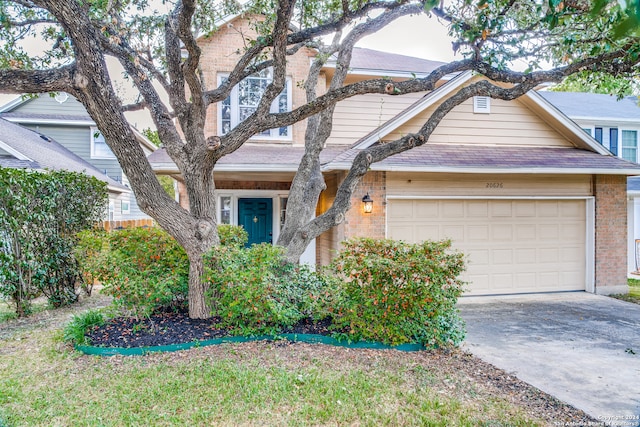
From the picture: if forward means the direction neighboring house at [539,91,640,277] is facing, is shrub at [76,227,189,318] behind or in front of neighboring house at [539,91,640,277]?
in front

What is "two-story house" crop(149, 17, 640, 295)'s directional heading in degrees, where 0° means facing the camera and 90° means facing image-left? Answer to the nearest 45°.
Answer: approximately 0°

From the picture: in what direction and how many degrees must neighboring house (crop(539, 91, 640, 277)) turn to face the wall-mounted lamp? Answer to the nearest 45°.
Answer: approximately 45° to its right

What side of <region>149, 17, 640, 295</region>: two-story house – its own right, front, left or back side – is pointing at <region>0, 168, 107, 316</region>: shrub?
right

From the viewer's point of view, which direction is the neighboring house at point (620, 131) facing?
toward the camera

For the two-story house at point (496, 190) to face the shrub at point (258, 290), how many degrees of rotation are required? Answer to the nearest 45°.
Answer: approximately 45° to its right

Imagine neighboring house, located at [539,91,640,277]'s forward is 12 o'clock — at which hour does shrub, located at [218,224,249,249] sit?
The shrub is roughly at 1 o'clock from the neighboring house.

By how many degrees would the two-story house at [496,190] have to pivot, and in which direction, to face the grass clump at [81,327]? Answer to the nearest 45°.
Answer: approximately 45° to its right

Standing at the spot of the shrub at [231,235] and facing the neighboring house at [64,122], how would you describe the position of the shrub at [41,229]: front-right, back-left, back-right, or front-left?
front-left

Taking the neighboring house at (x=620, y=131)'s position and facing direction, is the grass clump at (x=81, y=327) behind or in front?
in front

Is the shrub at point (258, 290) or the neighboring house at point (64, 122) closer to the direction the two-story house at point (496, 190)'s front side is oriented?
the shrub

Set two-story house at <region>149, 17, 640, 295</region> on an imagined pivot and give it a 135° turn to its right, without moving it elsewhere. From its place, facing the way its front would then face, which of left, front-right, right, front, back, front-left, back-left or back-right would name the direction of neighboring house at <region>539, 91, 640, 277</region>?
right

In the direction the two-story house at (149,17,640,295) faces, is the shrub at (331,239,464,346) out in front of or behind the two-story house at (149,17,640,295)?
in front
